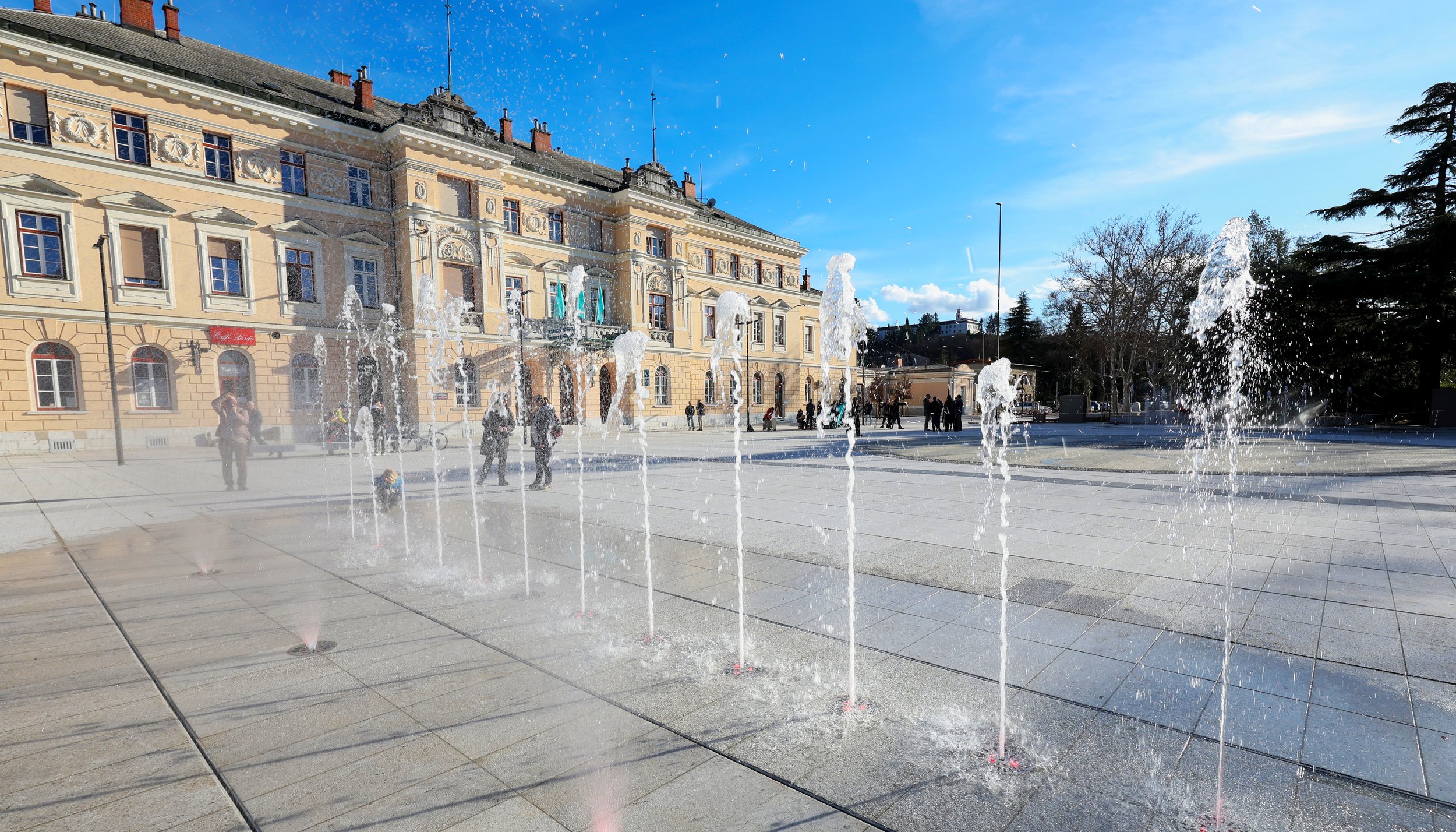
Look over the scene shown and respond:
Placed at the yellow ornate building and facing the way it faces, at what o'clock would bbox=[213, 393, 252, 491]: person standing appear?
The person standing is roughly at 1 o'clock from the yellow ornate building.

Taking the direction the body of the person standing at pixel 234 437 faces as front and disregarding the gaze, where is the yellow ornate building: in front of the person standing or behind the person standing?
behind

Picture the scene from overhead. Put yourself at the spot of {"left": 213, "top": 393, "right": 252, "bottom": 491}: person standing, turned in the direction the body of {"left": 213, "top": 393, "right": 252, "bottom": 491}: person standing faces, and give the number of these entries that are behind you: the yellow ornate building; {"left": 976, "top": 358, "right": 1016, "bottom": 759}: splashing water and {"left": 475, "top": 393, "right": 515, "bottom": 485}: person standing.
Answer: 1

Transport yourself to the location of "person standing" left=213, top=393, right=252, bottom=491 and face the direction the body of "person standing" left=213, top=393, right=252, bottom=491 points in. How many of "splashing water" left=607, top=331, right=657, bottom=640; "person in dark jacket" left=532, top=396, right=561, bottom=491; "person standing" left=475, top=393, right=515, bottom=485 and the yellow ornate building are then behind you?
1

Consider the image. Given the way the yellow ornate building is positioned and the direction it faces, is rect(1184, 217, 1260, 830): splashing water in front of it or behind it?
in front

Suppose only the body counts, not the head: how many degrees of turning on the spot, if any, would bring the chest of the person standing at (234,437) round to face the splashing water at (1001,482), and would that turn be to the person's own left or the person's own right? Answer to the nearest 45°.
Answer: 0° — they already face it

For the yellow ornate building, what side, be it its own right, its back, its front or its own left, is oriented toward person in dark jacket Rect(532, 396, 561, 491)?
front

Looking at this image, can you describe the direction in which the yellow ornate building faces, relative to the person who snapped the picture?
facing the viewer and to the right of the viewer

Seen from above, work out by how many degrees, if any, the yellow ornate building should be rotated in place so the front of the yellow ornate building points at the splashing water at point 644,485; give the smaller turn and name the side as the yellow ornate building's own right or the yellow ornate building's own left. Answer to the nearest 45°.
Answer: approximately 45° to the yellow ornate building's own right

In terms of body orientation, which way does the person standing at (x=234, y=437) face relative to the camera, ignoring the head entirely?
toward the camera

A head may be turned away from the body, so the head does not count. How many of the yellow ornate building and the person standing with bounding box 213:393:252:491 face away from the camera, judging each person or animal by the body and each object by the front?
0
